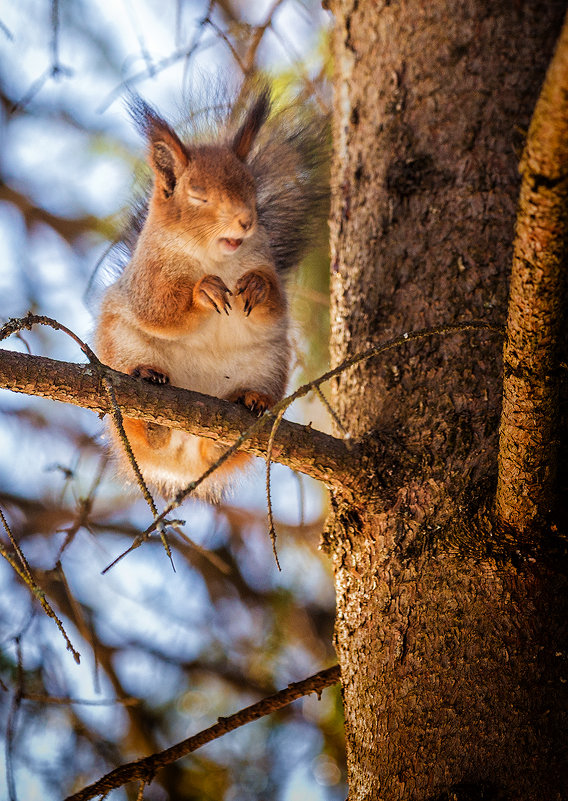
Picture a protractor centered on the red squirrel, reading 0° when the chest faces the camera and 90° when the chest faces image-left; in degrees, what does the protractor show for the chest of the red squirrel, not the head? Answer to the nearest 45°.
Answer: approximately 315°
